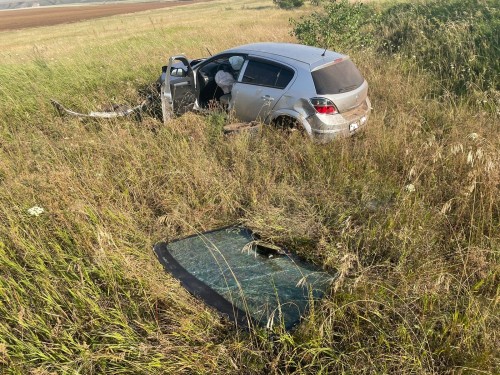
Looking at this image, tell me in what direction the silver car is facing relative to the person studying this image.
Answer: facing away from the viewer and to the left of the viewer

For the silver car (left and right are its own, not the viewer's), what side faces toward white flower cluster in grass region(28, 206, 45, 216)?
left

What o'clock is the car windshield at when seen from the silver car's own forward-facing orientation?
The car windshield is roughly at 8 o'clock from the silver car.

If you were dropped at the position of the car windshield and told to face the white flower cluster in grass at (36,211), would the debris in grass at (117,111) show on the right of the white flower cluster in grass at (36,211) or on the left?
right

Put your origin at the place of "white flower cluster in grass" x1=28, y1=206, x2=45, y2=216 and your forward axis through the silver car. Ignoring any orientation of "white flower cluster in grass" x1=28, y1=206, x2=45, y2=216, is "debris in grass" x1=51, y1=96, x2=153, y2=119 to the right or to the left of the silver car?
left

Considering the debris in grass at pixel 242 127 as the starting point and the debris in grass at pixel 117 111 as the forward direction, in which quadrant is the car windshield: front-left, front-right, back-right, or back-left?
back-left

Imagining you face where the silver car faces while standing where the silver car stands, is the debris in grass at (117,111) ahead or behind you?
ahead
